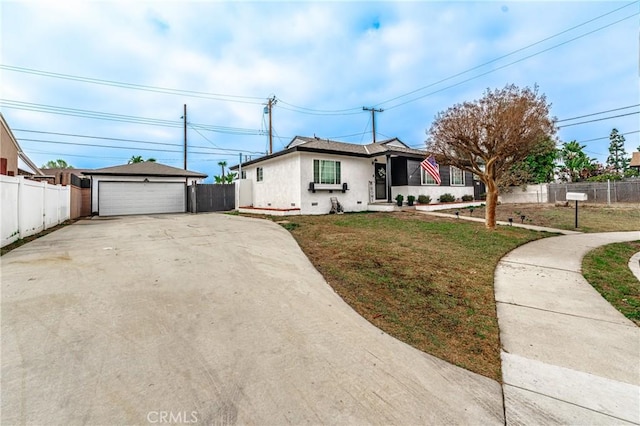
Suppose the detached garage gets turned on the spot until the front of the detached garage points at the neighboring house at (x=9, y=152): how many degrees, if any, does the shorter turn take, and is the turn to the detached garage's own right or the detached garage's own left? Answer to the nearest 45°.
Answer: approximately 45° to the detached garage's own right

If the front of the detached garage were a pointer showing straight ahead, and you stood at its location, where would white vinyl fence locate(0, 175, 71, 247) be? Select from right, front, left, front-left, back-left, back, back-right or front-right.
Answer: front

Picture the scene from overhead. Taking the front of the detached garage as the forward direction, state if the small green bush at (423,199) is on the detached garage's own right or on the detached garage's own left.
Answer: on the detached garage's own left

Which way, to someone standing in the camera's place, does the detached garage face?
facing the viewer

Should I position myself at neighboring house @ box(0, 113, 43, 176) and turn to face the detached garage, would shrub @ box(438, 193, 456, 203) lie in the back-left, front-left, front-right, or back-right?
front-right

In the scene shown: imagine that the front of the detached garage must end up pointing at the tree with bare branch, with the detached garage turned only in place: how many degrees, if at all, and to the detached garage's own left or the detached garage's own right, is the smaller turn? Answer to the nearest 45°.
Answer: approximately 45° to the detached garage's own left

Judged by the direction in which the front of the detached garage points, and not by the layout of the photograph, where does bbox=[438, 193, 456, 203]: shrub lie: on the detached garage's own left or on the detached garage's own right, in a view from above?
on the detached garage's own left

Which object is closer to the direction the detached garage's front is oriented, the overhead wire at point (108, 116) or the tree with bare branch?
the tree with bare branch

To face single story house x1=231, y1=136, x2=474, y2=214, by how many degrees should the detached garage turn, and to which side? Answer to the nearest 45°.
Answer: approximately 45° to its left

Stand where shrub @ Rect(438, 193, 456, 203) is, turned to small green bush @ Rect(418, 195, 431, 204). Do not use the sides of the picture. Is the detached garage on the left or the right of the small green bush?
right
